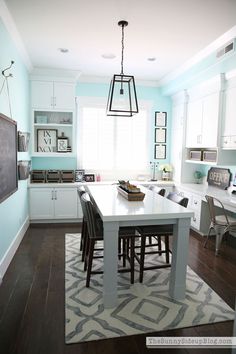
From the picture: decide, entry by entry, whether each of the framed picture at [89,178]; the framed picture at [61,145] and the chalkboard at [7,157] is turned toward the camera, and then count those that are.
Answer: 2

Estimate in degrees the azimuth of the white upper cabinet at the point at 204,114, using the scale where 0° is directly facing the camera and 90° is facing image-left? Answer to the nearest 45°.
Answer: approximately 45°

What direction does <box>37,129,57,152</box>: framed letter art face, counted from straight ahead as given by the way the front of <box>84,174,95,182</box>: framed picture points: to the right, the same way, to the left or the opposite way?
the same way

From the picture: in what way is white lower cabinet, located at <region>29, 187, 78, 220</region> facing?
toward the camera

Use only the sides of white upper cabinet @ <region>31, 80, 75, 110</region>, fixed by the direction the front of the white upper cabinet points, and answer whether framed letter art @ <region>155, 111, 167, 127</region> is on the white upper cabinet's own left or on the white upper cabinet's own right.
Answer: on the white upper cabinet's own left

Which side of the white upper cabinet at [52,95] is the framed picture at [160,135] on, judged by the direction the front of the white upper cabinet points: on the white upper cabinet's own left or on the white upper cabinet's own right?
on the white upper cabinet's own left

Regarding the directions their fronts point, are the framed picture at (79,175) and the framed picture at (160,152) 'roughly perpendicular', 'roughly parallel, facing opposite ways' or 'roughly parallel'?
roughly parallel

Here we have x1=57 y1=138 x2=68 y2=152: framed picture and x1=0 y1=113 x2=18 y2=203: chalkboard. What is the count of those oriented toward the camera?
1

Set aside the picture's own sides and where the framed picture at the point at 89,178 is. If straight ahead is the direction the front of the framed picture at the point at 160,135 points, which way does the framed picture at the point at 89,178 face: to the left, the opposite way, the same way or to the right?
the same way

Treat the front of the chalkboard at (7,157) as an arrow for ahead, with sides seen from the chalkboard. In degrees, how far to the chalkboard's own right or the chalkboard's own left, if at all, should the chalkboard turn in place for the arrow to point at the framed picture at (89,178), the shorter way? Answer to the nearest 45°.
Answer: approximately 45° to the chalkboard's own left

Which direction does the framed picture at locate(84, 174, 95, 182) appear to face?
toward the camera

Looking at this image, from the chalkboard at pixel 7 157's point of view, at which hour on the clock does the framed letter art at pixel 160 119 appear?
The framed letter art is roughly at 11 o'clock from the chalkboard.

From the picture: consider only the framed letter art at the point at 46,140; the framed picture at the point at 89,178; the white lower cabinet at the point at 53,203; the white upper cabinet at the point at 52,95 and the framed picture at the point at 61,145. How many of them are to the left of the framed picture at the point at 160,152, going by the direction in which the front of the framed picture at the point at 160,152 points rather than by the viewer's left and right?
0

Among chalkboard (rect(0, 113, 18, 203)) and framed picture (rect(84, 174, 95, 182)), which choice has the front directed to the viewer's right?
the chalkboard

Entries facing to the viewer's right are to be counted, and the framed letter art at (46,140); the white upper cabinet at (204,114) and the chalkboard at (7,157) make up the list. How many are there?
1

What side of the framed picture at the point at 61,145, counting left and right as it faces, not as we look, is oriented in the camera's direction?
front

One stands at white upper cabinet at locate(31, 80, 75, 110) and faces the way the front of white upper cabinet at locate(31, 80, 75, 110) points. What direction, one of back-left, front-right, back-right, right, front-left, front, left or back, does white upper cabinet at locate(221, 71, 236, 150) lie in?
front-left

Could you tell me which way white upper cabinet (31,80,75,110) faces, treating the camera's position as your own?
facing the viewer

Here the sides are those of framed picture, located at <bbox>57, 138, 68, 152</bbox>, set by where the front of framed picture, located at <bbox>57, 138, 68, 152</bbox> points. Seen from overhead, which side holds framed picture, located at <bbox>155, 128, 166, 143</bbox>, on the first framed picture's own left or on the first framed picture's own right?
on the first framed picture's own left
